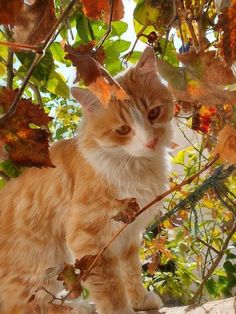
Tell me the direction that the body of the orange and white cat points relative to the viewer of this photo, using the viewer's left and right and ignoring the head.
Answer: facing the viewer and to the right of the viewer

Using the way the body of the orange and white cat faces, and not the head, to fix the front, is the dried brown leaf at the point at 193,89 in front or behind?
in front

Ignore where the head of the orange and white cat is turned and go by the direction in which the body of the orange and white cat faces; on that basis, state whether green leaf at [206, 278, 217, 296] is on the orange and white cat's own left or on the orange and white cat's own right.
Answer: on the orange and white cat's own left

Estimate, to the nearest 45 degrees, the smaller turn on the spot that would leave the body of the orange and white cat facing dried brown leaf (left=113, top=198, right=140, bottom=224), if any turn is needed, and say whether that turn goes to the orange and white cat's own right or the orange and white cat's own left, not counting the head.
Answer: approximately 45° to the orange and white cat's own right
